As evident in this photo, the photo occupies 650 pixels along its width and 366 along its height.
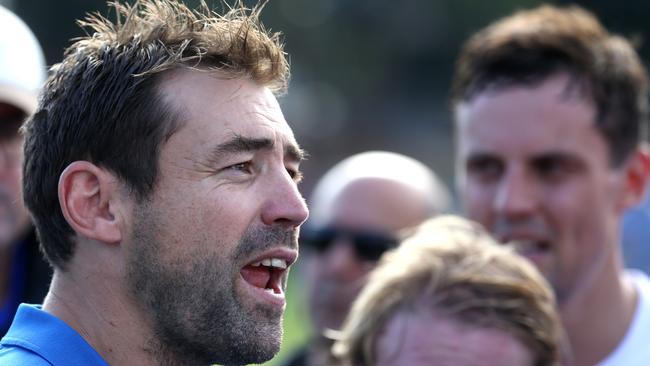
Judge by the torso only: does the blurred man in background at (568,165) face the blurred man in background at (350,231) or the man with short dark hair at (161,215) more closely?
the man with short dark hair

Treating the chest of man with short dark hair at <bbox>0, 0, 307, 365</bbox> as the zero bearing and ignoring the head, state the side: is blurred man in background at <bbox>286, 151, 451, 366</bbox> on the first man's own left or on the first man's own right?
on the first man's own left

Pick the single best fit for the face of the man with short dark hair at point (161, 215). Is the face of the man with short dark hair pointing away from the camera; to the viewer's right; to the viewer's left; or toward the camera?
to the viewer's right

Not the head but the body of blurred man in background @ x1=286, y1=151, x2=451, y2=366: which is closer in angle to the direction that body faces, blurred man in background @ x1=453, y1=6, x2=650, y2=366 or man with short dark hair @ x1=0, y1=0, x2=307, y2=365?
the man with short dark hair

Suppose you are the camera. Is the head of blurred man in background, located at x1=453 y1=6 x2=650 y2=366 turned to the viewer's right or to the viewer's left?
to the viewer's left

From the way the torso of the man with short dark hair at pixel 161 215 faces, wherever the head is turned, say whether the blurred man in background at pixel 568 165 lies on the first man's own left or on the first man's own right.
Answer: on the first man's own left
